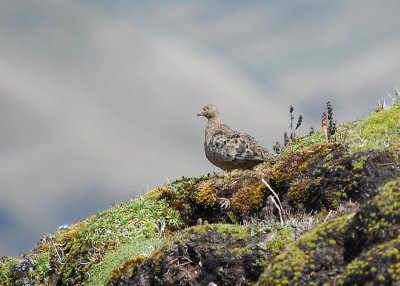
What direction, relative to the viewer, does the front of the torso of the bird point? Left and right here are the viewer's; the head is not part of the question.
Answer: facing to the left of the viewer
